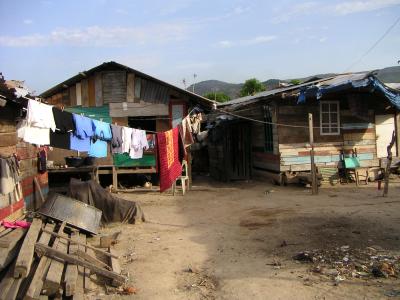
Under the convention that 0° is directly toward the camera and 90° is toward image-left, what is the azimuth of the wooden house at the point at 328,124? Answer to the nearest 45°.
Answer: approximately 0°

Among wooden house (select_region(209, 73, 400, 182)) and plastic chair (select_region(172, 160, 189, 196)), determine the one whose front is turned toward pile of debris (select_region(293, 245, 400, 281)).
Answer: the wooden house

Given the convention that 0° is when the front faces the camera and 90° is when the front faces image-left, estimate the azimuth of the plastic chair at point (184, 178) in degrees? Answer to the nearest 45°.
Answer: approximately 90°

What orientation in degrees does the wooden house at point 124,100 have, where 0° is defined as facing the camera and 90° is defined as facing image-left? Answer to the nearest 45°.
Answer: approximately 0°

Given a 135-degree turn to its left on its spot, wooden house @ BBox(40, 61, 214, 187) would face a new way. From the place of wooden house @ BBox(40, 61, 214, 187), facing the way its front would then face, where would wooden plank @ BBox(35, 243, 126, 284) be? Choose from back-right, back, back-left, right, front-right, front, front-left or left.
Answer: back-right

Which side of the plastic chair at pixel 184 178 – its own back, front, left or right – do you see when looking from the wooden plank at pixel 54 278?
left

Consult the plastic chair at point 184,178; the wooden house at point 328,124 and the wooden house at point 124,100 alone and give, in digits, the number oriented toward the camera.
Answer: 2

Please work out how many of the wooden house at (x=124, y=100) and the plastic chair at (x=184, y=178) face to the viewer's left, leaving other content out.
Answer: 1

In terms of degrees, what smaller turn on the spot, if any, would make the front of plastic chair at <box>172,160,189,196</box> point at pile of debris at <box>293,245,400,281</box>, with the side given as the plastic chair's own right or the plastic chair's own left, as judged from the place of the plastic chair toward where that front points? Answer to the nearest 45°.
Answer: approximately 90° to the plastic chair's own left

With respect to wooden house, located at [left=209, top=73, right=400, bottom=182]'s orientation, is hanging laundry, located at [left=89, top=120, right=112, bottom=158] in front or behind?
in front
